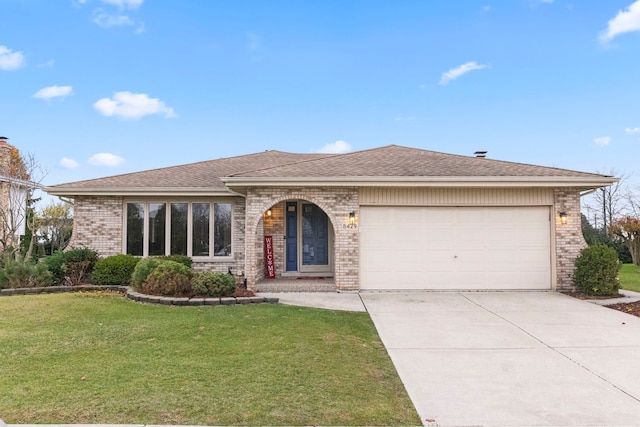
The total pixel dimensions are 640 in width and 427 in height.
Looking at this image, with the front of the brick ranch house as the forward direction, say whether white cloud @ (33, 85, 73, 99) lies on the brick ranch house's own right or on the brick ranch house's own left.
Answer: on the brick ranch house's own right

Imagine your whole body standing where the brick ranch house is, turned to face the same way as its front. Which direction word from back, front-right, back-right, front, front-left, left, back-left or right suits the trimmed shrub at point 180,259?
right

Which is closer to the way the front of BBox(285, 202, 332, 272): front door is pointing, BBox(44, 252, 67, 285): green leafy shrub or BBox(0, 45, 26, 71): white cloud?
the green leafy shrub

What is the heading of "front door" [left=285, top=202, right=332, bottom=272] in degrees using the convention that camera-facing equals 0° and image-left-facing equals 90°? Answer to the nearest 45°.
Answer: approximately 0°

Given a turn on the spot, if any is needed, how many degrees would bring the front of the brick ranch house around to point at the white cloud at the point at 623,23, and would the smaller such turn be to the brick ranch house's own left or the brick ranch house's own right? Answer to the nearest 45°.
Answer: approximately 135° to the brick ranch house's own left

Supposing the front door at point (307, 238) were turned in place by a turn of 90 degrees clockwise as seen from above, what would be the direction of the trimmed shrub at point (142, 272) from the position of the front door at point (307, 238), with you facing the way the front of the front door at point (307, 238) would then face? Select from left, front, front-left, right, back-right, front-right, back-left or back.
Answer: front-left

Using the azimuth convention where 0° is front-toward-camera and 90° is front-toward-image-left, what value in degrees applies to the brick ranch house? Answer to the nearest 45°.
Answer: approximately 0°
